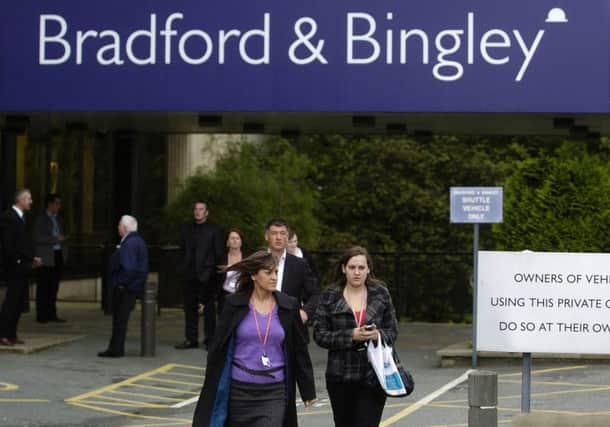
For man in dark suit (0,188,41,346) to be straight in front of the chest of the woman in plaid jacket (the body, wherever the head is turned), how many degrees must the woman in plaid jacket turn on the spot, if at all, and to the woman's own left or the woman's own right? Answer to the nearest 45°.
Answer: approximately 135° to the woman's own right

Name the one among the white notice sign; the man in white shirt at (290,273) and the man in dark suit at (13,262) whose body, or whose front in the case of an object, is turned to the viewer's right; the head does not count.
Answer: the man in dark suit

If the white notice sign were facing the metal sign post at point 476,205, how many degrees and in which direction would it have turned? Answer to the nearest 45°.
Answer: approximately 180°

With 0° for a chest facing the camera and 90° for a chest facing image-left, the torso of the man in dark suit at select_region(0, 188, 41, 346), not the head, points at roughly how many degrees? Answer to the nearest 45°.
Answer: approximately 270°

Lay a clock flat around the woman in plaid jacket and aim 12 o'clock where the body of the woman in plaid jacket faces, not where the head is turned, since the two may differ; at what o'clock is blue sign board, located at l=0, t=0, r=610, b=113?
The blue sign board is roughly at 6 o'clock from the woman in plaid jacket.

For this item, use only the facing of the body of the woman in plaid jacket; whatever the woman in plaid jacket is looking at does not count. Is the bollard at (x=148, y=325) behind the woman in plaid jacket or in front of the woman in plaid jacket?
behind

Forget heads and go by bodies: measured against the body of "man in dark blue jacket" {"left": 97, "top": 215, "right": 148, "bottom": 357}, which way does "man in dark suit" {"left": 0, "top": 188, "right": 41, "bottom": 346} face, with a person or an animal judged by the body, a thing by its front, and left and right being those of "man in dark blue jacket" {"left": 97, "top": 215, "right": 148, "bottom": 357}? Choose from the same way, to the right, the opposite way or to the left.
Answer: the opposite way

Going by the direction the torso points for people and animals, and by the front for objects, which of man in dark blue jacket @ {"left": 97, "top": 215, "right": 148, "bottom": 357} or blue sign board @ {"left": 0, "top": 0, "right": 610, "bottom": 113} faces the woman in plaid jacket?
the blue sign board

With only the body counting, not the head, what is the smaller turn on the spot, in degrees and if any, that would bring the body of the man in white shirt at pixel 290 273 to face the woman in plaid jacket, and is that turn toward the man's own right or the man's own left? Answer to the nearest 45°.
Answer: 0° — they already face them
